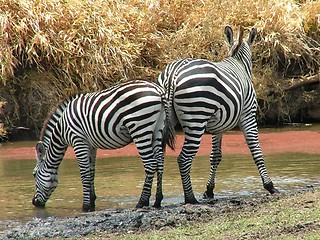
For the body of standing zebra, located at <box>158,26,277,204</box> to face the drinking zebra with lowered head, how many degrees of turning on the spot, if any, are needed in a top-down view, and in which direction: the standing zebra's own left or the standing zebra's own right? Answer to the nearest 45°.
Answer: approximately 135° to the standing zebra's own left

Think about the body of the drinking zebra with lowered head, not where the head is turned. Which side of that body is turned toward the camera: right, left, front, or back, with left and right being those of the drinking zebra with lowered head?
left

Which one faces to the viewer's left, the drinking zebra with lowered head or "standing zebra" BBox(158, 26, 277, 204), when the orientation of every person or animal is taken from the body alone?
the drinking zebra with lowered head

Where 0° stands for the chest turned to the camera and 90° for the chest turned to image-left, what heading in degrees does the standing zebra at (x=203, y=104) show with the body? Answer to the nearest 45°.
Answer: approximately 225°

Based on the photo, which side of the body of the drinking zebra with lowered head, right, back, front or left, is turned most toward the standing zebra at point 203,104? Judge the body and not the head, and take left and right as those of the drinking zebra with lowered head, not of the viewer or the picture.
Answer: back

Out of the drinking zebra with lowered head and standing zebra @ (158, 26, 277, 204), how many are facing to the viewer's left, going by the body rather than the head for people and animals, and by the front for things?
1
